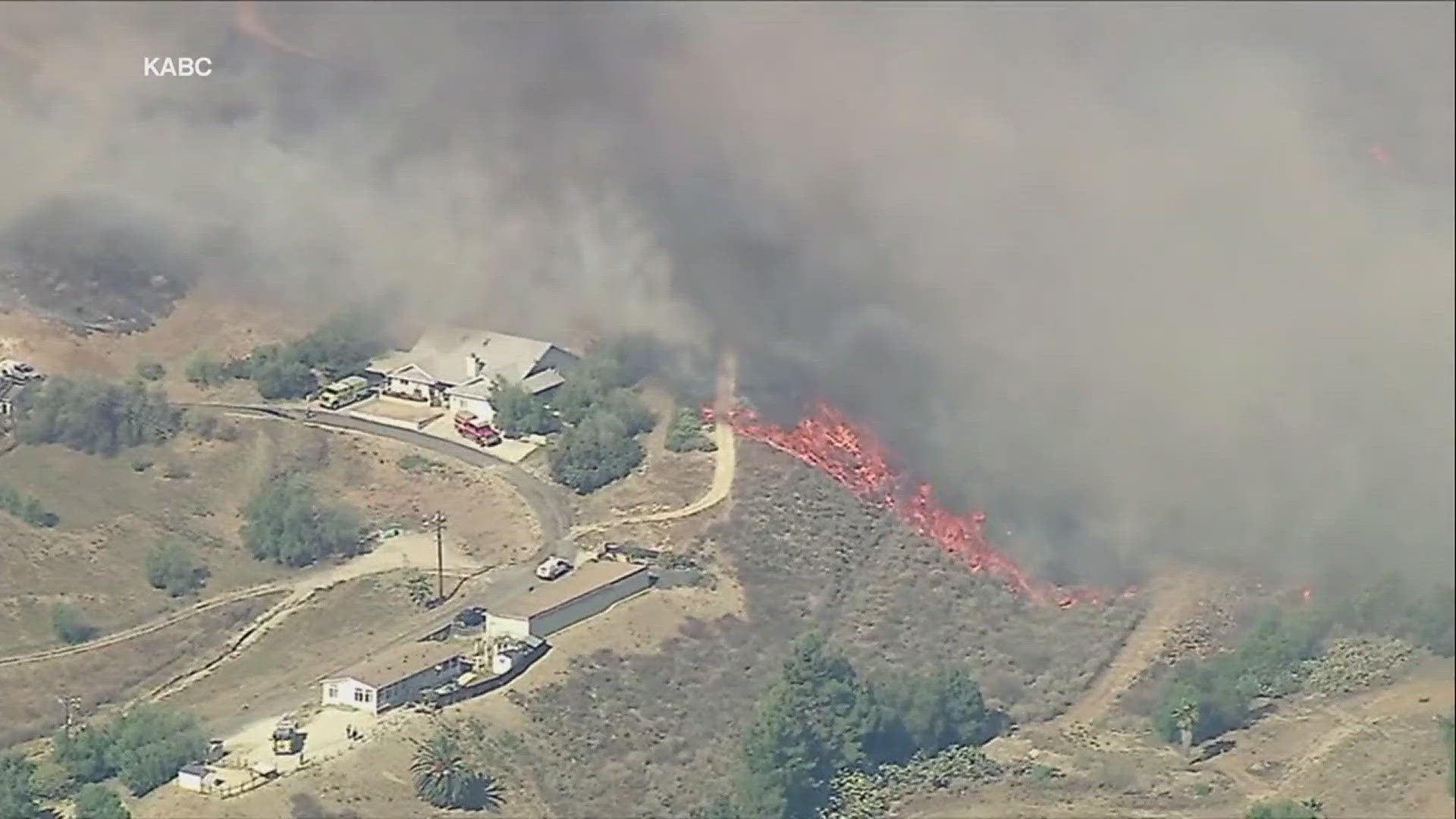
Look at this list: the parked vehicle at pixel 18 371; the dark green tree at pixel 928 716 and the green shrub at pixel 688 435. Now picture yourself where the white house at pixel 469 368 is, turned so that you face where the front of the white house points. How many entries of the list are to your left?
2

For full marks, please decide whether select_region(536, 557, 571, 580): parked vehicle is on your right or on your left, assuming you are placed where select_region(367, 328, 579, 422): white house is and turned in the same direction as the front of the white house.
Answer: on your left

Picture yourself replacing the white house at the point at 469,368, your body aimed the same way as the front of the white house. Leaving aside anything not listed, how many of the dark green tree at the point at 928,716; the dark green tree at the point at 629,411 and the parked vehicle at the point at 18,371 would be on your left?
2

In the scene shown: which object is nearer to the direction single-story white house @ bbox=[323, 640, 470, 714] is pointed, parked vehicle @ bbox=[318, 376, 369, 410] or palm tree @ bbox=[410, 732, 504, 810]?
the palm tree

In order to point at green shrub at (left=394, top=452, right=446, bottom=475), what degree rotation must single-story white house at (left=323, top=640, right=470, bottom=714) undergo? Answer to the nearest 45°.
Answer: approximately 135° to its right

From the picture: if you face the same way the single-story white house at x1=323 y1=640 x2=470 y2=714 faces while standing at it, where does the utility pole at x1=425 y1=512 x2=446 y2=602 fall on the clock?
The utility pole is roughly at 5 o'clock from the single-story white house.

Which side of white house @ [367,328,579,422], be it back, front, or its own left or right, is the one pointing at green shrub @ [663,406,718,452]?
left

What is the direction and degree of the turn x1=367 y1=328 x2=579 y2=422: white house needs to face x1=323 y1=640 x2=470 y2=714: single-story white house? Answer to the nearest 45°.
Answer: approximately 45° to its left

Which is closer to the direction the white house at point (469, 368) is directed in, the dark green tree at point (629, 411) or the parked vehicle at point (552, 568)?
the parked vehicle

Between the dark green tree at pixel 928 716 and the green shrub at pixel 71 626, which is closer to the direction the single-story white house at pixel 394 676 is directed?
the green shrub

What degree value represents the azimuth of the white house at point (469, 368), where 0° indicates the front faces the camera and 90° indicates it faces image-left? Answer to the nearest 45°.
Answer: approximately 45°
